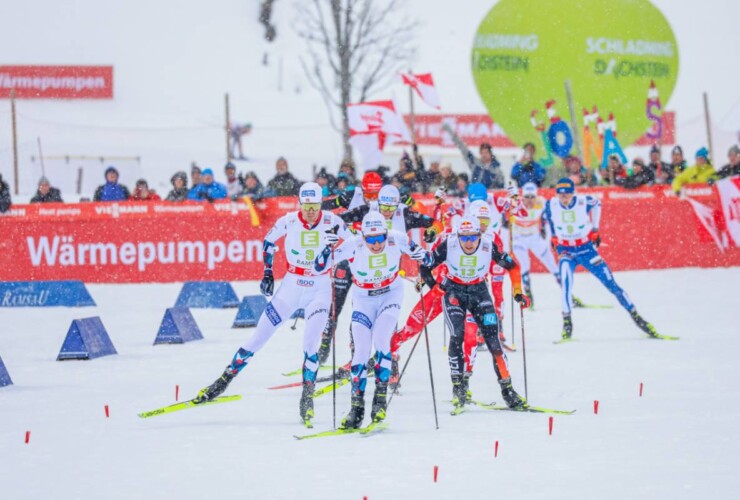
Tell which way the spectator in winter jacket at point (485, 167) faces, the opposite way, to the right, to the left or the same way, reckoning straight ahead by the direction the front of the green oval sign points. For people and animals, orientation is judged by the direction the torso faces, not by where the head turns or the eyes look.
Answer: the same way

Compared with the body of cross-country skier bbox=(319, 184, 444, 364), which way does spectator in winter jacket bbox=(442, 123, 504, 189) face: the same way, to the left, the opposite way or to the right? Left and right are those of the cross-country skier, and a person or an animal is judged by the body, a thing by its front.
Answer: the same way

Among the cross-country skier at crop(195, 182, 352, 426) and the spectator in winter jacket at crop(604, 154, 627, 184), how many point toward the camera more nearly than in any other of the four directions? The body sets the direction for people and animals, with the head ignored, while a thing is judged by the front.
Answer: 2

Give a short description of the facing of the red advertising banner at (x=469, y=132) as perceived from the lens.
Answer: facing the viewer

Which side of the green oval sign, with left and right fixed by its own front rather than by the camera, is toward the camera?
front

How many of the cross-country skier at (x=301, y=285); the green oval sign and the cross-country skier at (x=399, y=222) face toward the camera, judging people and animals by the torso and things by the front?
3

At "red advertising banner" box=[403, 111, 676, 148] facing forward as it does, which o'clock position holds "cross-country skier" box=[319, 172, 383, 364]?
The cross-country skier is roughly at 12 o'clock from the red advertising banner.

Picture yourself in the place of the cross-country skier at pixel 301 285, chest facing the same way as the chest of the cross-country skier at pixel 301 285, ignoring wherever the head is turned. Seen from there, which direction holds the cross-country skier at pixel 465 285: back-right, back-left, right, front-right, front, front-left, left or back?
left

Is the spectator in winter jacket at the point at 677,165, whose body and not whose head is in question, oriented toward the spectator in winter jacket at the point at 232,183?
no

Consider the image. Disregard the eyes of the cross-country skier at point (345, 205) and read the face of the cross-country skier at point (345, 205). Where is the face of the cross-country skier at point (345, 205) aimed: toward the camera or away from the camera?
toward the camera

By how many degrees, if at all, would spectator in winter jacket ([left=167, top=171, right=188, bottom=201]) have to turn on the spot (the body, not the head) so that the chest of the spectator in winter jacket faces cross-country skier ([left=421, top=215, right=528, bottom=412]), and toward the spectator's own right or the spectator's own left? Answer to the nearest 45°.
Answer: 0° — they already face them

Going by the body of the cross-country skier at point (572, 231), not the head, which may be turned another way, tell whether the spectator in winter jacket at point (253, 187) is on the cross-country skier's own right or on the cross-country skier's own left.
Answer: on the cross-country skier's own right

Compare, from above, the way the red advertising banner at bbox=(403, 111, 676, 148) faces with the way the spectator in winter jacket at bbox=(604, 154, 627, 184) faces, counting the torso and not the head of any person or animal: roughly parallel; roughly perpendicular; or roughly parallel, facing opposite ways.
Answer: roughly parallel

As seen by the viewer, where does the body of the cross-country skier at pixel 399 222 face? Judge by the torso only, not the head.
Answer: toward the camera

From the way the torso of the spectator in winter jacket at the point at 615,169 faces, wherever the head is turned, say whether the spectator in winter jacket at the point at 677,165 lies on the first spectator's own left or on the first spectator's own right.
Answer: on the first spectator's own left

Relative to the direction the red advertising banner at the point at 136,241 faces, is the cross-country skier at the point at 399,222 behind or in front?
in front

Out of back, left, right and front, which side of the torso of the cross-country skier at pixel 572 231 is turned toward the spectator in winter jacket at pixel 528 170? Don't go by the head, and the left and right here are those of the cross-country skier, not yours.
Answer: back

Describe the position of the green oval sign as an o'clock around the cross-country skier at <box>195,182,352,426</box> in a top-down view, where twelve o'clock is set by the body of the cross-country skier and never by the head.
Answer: The green oval sign is roughly at 7 o'clock from the cross-country skier.

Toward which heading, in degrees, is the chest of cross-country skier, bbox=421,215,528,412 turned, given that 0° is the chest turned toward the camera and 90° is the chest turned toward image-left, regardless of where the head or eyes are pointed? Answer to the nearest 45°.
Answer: approximately 0°

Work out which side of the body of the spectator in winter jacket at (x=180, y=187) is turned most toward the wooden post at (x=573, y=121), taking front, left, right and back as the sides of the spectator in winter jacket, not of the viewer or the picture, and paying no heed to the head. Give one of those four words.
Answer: left

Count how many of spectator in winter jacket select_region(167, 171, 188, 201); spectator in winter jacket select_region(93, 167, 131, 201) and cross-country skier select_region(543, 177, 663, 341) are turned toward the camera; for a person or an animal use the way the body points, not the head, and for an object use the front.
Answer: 3

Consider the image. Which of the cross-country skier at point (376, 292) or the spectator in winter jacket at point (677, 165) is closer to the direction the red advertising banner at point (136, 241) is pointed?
the cross-country skier

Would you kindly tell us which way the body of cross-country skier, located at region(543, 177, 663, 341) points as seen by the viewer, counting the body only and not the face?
toward the camera

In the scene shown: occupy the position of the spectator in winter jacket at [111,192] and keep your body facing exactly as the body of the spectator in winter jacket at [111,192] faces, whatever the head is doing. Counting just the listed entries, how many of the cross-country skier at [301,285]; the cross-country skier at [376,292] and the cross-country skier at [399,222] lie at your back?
0
